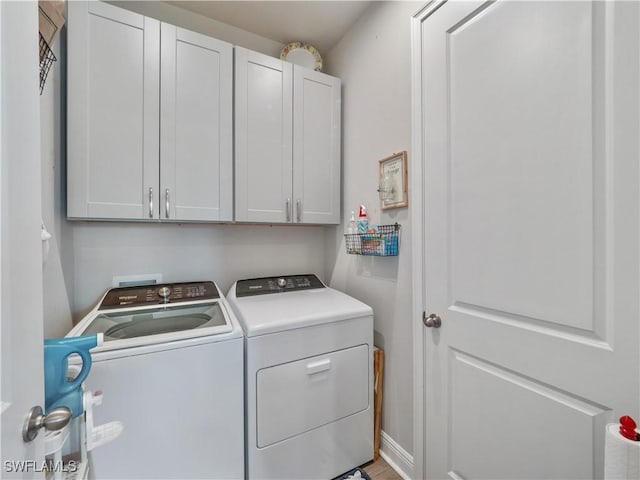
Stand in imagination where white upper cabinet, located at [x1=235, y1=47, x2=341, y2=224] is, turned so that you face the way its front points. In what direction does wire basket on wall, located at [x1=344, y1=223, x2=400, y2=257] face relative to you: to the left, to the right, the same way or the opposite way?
to the right

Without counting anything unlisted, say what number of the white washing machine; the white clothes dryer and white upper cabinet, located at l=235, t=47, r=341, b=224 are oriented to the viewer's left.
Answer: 0

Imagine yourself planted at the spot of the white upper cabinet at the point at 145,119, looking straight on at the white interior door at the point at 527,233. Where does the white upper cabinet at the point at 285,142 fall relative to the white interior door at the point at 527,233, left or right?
left

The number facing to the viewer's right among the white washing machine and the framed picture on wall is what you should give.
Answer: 0

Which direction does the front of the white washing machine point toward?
toward the camera

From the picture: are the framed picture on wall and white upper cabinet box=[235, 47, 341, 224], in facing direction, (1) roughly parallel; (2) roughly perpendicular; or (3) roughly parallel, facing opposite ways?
roughly perpendicular

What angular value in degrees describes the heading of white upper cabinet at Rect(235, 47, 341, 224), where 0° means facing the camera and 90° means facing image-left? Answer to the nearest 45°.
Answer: approximately 315°

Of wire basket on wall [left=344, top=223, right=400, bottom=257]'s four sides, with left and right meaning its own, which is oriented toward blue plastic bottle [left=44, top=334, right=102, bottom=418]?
front

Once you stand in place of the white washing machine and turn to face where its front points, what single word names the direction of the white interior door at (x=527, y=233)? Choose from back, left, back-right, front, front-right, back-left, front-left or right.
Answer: front-left

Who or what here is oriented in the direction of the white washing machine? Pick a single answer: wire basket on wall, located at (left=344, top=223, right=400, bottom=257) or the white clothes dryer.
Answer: the wire basket on wall

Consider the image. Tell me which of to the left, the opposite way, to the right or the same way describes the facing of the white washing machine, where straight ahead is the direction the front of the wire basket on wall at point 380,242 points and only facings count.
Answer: to the left
